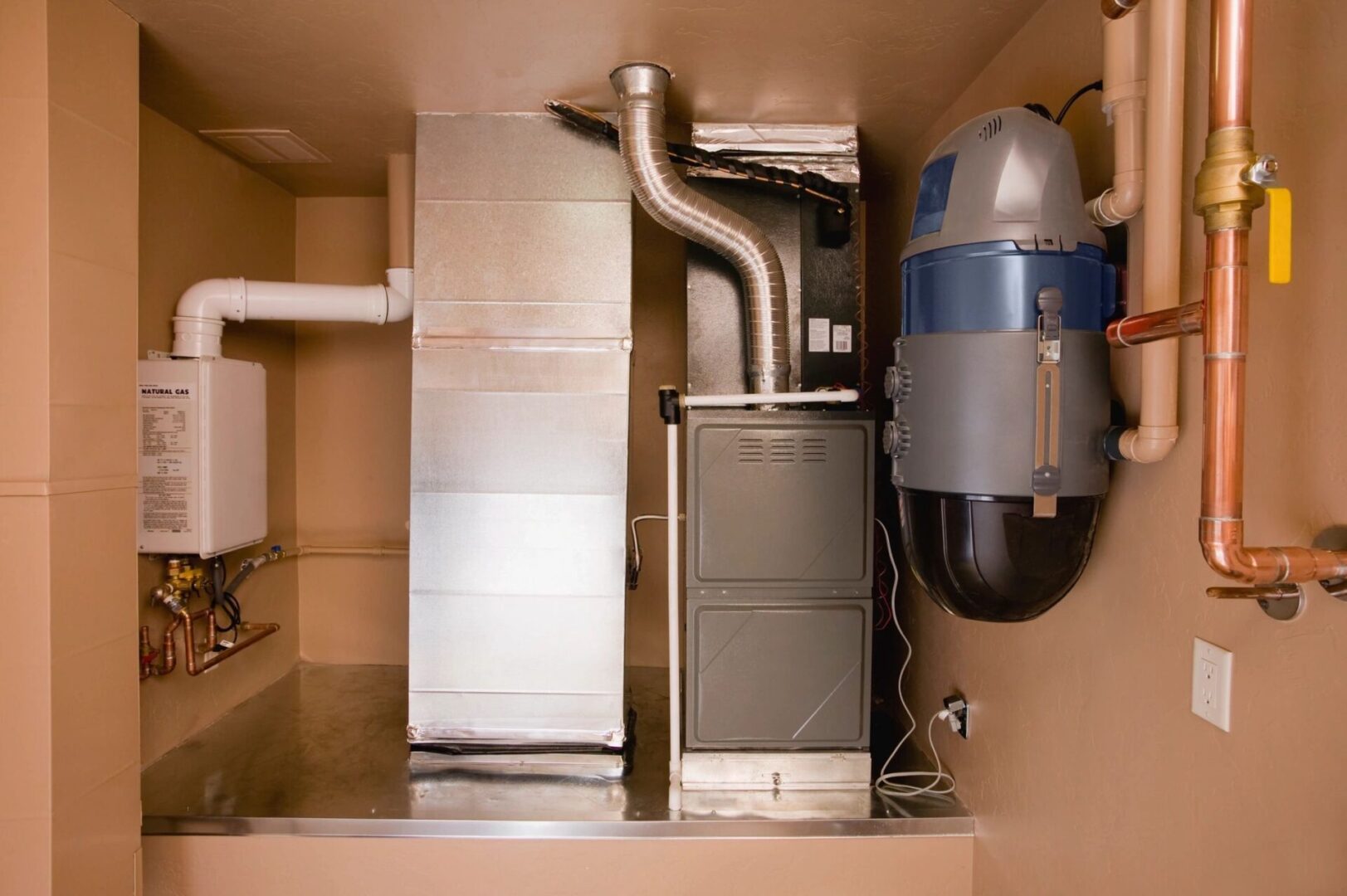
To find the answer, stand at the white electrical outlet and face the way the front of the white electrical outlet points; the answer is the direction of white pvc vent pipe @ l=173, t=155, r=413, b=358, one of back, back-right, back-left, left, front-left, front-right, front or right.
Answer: front-right

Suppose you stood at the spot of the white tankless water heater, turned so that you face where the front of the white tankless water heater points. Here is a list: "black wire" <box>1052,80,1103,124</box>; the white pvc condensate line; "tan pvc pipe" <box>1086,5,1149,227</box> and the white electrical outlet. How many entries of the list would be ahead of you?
4

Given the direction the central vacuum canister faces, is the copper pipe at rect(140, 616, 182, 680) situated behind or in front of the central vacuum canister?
in front

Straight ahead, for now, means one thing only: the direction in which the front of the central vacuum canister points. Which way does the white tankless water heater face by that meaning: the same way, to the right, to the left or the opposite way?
the opposite way

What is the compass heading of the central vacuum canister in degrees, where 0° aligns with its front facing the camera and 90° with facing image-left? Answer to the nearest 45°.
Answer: approximately 90°

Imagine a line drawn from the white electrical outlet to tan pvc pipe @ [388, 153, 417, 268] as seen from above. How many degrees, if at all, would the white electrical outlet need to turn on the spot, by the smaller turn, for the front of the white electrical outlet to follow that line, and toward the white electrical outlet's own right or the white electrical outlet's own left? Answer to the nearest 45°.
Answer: approximately 45° to the white electrical outlet's own right

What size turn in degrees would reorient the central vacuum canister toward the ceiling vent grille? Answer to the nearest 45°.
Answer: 0° — it already faces it

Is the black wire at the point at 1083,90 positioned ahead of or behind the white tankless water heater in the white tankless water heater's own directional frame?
ahead

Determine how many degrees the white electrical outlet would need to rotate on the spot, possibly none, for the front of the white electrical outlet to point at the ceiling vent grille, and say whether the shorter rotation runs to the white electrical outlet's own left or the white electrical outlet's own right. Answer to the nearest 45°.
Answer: approximately 45° to the white electrical outlet's own right

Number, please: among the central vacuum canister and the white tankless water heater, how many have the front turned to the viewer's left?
1

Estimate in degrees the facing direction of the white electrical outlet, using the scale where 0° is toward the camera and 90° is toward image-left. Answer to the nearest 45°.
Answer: approximately 45°

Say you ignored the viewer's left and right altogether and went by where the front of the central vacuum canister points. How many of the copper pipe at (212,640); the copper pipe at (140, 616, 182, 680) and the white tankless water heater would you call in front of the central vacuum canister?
3
